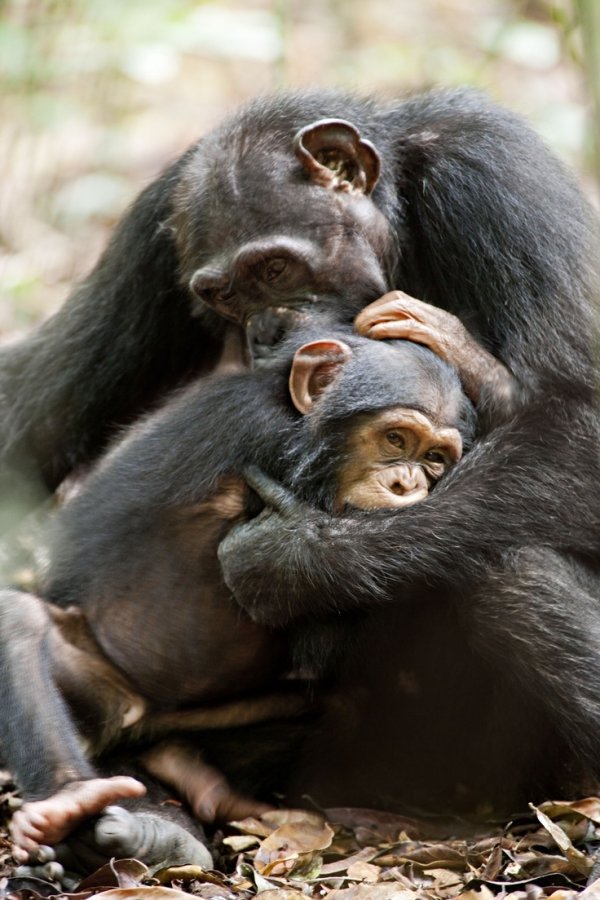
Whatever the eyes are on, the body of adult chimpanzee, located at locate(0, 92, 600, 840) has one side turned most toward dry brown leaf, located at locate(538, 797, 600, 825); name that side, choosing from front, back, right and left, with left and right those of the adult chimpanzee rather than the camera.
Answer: left

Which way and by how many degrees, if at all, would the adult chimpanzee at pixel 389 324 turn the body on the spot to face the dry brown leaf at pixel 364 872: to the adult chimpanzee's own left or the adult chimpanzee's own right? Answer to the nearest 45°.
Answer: approximately 45° to the adult chimpanzee's own left

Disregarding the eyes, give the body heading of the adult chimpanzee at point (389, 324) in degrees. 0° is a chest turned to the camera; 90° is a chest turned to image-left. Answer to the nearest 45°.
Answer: approximately 45°

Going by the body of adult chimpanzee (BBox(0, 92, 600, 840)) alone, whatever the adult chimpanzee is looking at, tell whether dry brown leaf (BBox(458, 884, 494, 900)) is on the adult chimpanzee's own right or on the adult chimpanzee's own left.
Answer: on the adult chimpanzee's own left
